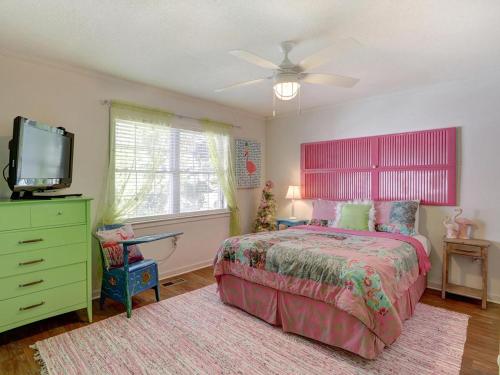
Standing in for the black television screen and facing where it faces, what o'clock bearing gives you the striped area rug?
The striped area rug is roughly at 12 o'clock from the black television screen.

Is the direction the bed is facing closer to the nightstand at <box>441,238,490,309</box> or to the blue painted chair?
the blue painted chair

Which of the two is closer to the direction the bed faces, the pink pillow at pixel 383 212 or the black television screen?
the black television screen

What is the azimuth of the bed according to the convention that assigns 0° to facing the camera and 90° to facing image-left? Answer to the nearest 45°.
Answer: approximately 45°

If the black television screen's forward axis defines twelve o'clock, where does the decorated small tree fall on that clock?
The decorated small tree is roughly at 10 o'clock from the black television screen.

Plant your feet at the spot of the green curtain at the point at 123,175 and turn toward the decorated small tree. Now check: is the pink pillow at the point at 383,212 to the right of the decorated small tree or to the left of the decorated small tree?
right

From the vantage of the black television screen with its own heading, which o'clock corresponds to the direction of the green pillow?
The green pillow is roughly at 11 o'clock from the black television screen.

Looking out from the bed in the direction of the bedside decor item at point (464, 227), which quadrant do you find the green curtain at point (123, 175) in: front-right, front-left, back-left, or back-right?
back-left

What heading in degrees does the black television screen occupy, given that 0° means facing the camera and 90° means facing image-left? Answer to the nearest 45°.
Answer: approximately 315°

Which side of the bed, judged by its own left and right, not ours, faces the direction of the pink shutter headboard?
back

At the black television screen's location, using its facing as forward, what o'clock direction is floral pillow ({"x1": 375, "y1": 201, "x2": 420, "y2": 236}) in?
The floral pillow is roughly at 11 o'clock from the black television screen.
